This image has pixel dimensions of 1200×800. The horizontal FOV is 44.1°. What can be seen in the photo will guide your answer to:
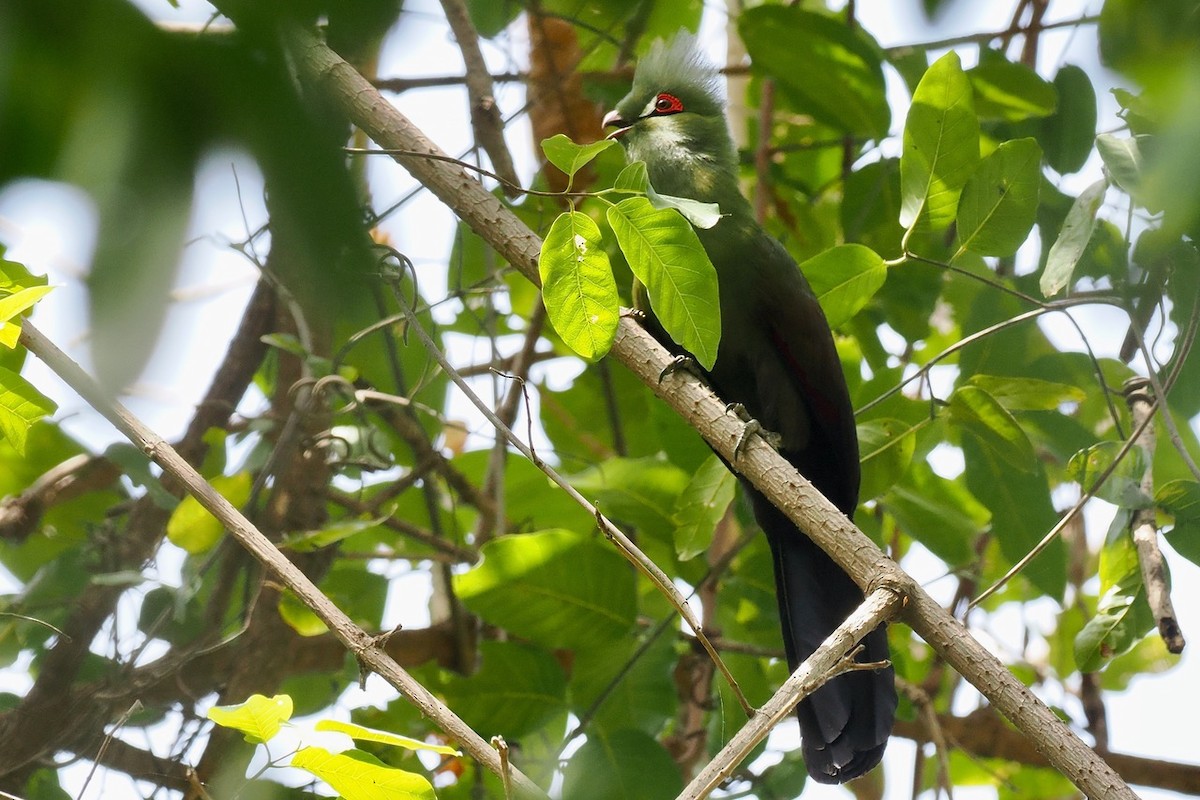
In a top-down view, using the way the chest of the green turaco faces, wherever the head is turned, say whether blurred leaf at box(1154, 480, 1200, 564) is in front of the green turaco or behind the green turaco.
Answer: behind

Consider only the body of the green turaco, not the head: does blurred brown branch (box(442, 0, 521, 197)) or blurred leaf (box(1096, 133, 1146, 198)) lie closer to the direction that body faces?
the blurred brown branch
